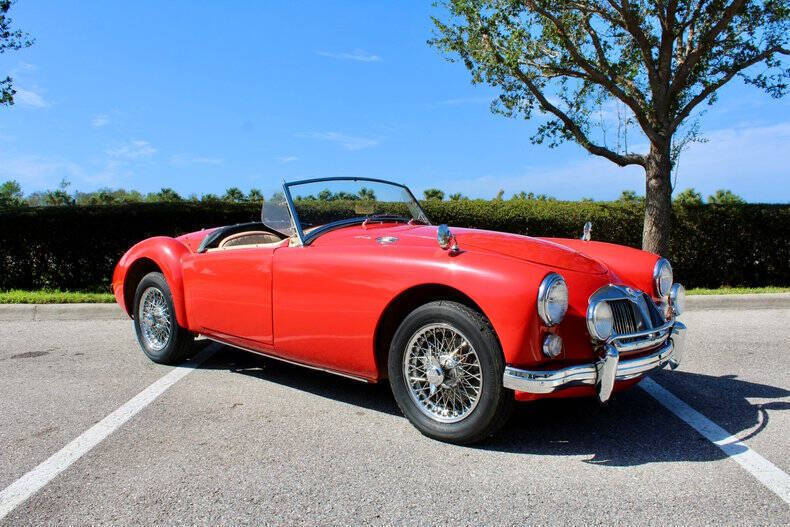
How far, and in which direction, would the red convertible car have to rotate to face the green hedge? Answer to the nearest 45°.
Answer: approximately 135° to its left

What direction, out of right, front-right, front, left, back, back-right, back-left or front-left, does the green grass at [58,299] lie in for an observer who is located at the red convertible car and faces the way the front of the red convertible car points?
back

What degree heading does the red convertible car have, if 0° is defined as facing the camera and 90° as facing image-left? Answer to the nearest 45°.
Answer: approximately 315°
